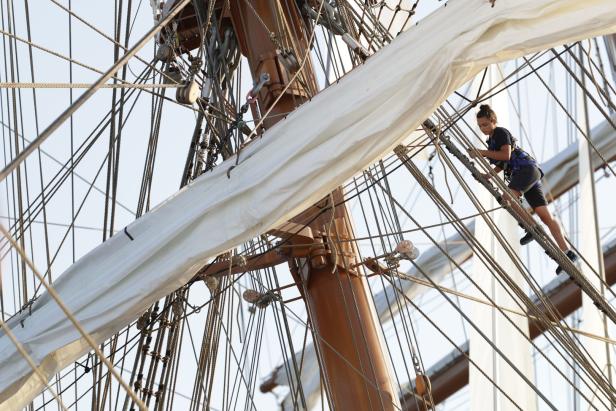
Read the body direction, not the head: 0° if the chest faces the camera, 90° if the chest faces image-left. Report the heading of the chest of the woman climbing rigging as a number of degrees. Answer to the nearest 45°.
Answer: approximately 90°

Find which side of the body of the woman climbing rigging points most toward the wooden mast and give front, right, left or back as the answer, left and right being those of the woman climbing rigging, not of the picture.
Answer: front
